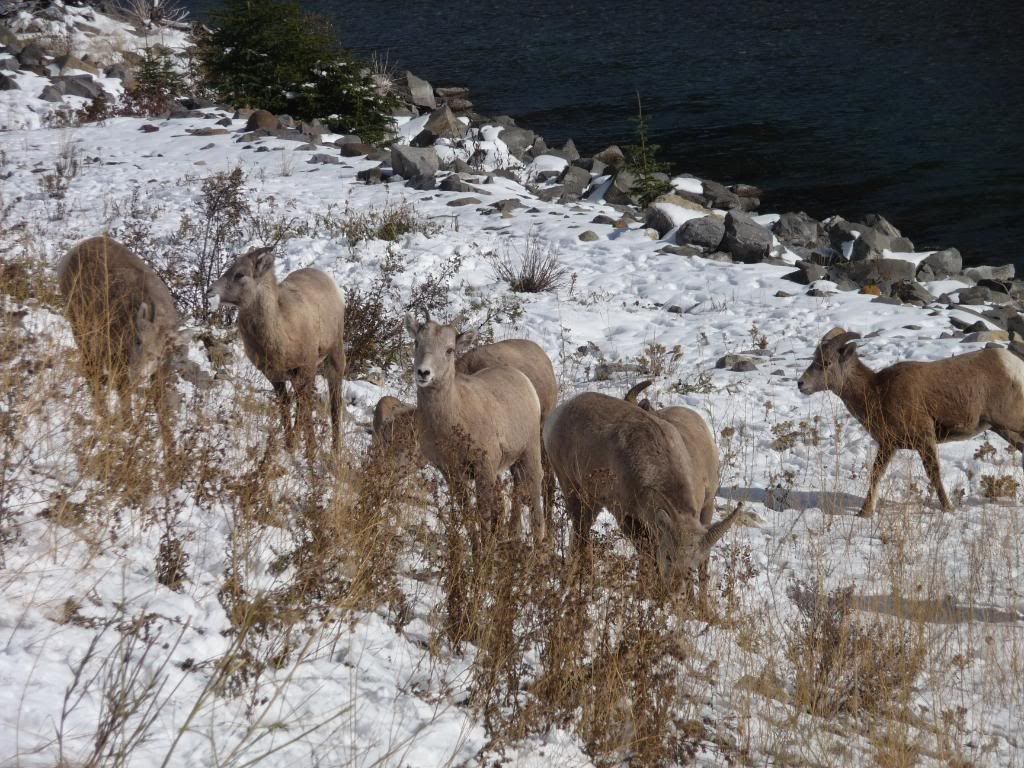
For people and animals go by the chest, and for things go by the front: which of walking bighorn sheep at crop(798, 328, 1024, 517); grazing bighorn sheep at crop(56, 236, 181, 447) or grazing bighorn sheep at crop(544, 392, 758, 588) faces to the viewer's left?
the walking bighorn sheep

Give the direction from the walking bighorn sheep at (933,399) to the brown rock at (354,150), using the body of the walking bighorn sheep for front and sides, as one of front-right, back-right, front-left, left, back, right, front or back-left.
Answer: front-right

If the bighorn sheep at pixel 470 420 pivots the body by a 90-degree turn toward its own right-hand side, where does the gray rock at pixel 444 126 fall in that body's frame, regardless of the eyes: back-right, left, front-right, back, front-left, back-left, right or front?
front-right

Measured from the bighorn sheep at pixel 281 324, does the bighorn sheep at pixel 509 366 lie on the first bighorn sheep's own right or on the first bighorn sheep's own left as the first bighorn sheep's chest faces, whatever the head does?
on the first bighorn sheep's own left

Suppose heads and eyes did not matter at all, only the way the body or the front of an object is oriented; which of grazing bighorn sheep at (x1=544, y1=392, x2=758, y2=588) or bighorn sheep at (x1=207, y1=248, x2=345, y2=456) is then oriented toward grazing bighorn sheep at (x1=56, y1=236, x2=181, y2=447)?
the bighorn sheep

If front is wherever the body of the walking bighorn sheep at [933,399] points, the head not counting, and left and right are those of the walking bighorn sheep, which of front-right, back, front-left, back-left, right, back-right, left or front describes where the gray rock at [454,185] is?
front-right

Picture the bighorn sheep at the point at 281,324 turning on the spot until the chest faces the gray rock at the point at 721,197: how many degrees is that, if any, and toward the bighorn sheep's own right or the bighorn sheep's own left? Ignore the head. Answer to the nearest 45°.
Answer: approximately 180°

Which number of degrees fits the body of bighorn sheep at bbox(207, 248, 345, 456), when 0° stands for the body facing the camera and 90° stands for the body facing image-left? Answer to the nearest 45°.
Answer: approximately 45°

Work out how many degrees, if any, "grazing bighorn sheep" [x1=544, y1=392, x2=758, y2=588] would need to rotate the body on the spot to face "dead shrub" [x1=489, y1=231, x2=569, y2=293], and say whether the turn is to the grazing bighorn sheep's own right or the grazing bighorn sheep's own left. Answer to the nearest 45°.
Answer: approximately 135° to the grazing bighorn sheep's own left

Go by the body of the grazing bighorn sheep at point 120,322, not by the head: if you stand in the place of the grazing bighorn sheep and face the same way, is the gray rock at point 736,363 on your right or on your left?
on your left

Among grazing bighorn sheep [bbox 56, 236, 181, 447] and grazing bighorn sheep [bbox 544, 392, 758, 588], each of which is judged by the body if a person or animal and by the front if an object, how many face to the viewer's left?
0

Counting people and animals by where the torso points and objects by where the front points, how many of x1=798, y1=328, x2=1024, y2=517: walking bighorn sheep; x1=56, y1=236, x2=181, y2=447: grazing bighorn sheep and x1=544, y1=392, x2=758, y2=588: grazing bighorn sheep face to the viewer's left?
1

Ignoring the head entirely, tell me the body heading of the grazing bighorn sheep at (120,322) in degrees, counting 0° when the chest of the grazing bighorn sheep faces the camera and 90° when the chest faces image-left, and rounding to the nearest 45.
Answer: approximately 315°

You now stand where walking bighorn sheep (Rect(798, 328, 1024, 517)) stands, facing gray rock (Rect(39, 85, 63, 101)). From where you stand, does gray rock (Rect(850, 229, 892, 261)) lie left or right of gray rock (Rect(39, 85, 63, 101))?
right

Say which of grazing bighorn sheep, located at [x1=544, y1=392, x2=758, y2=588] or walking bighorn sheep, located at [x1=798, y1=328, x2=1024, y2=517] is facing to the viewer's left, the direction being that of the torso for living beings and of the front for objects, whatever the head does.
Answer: the walking bighorn sheep
